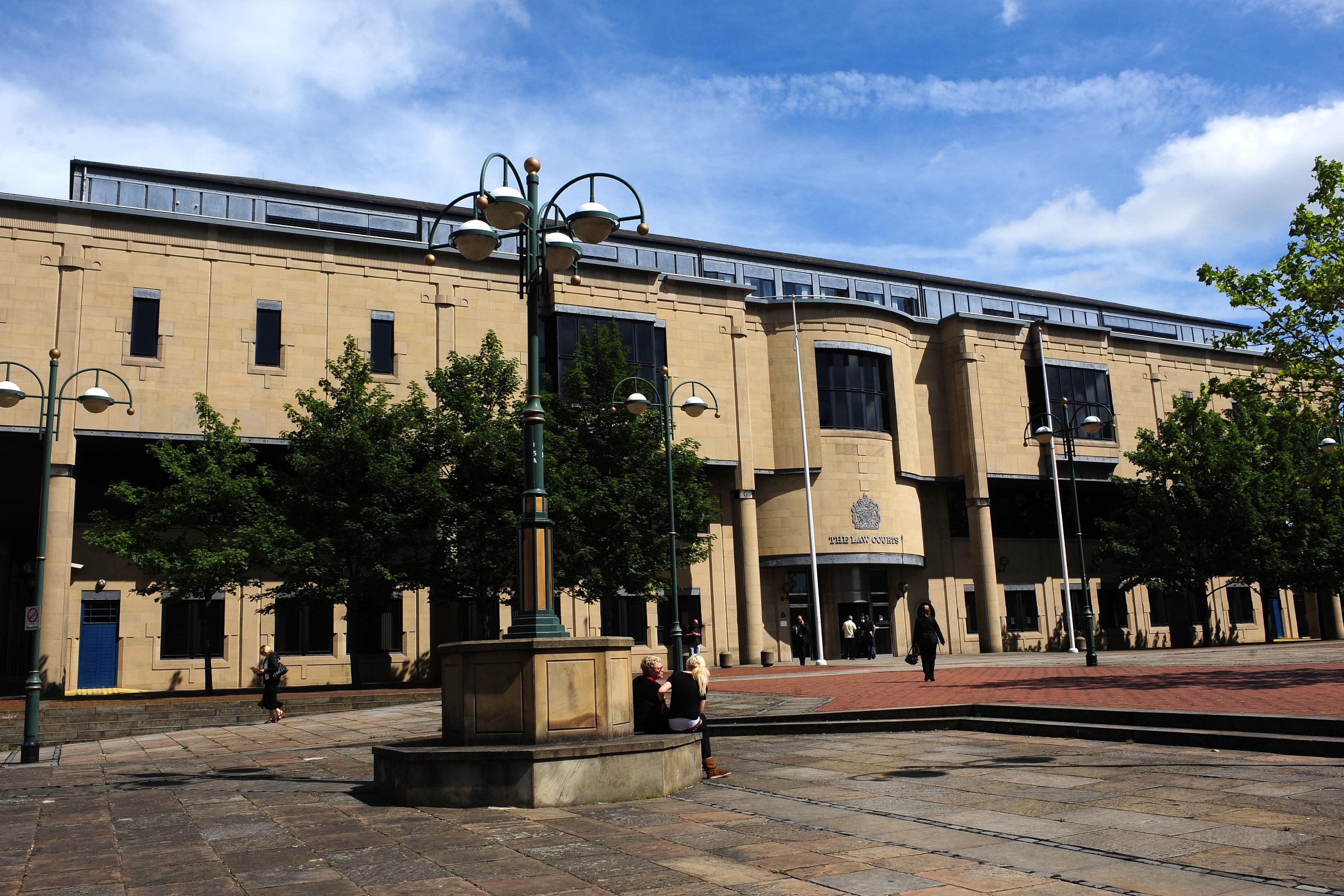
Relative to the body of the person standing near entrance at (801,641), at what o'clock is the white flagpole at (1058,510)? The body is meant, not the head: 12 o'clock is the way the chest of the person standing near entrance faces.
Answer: The white flagpole is roughly at 8 o'clock from the person standing near entrance.

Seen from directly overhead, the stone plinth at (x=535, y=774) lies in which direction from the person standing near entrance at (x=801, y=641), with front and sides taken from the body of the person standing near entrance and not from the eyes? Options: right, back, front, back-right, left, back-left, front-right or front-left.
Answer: front

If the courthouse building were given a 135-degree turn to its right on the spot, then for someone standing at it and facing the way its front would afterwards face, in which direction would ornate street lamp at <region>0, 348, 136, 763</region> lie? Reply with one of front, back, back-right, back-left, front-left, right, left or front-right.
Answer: left

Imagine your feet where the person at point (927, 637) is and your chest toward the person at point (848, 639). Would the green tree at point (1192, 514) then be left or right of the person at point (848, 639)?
right

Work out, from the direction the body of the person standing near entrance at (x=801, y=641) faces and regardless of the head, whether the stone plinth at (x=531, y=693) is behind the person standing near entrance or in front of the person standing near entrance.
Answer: in front

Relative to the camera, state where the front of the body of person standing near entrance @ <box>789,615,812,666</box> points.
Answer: toward the camera

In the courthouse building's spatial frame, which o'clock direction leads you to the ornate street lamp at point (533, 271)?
The ornate street lamp is roughly at 1 o'clock from the courthouse building.

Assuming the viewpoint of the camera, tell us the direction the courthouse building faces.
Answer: facing the viewer and to the right of the viewer
